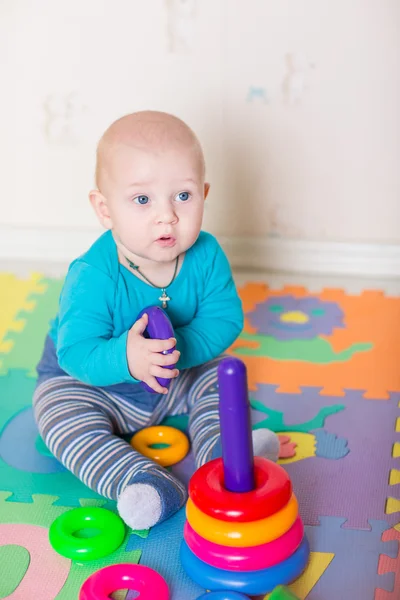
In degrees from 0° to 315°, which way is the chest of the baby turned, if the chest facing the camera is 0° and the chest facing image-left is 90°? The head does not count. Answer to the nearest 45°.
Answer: approximately 315°

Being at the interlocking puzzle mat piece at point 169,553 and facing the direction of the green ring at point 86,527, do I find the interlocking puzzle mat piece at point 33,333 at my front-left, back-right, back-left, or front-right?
front-right

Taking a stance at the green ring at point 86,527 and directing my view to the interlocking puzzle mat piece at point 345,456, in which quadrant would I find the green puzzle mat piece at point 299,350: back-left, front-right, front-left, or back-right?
front-left
